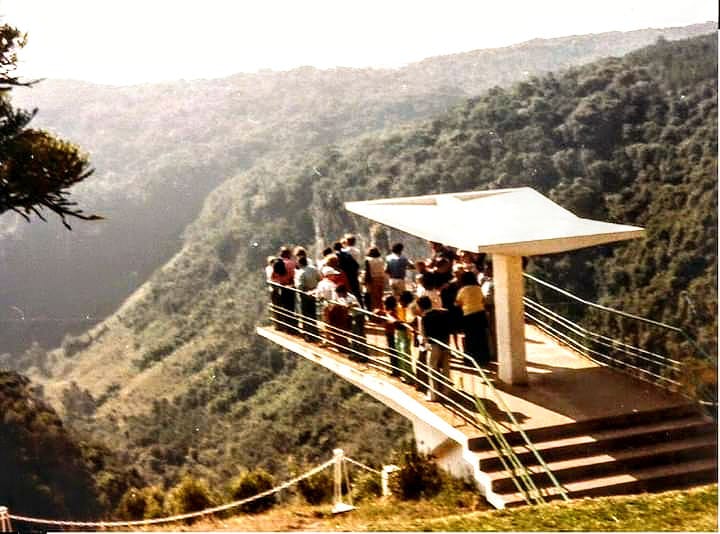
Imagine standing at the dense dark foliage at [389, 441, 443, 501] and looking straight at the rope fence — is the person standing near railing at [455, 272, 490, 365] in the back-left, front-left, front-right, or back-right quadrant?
back-right

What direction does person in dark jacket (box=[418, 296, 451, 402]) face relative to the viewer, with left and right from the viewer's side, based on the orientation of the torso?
facing away from the viewer and to the left of the viewer
